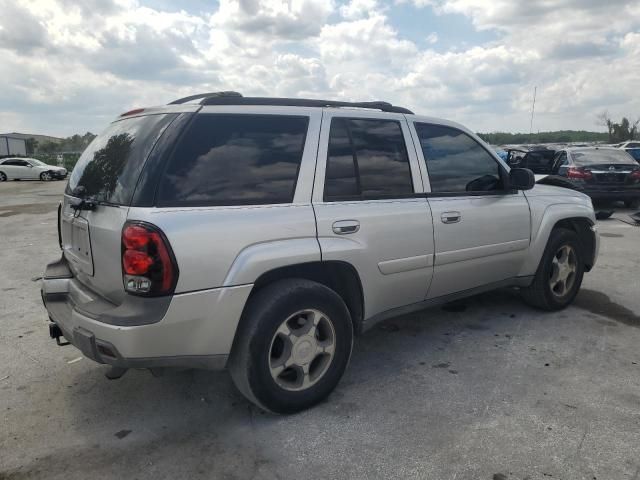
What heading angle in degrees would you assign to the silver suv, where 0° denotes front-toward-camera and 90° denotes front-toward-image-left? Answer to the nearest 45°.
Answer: approximately 225°

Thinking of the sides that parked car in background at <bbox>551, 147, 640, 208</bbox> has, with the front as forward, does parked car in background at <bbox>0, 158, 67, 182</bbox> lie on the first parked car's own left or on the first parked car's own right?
on the first parked car's own left

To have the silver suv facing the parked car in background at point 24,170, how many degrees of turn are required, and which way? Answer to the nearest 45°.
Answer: approximately 90° to its left

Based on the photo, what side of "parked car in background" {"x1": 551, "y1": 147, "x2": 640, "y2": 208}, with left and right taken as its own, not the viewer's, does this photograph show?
back

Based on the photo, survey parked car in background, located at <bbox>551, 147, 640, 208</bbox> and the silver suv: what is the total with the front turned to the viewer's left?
0

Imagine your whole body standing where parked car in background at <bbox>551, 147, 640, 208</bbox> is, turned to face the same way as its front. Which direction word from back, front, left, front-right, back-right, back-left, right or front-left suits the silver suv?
back

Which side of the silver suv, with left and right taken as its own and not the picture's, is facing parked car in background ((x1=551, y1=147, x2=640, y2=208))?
front

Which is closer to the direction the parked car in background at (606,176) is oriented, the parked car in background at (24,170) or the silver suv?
the parked car in background
